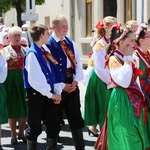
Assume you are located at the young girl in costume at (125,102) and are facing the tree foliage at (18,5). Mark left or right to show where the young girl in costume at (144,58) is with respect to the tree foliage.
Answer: right
